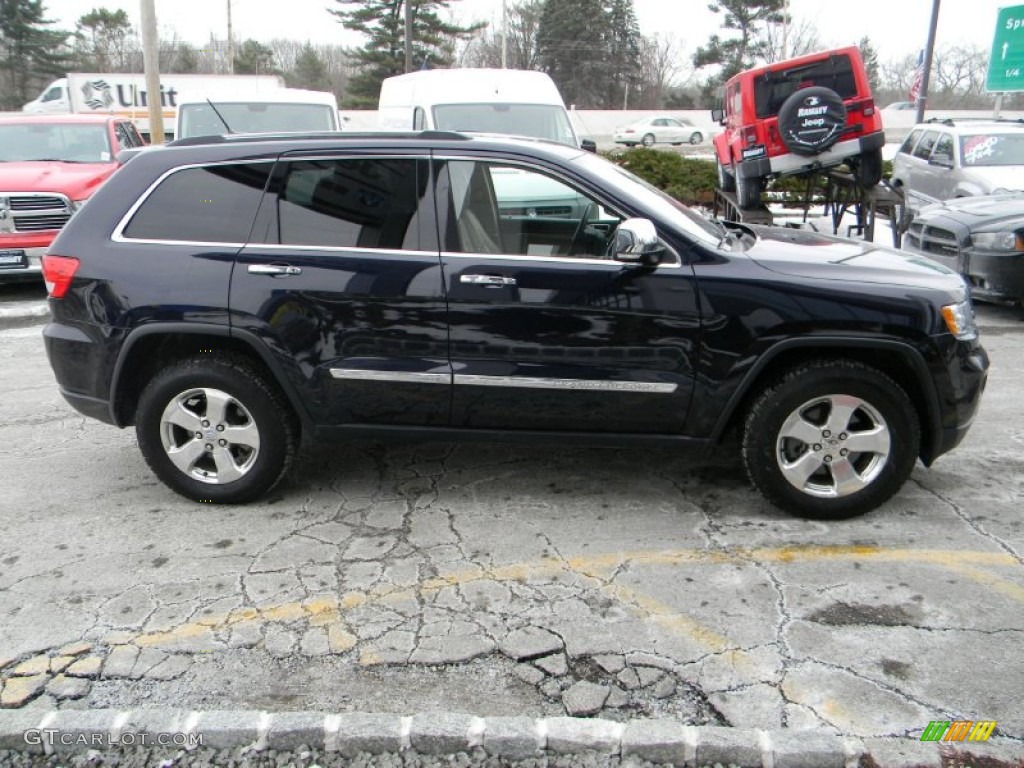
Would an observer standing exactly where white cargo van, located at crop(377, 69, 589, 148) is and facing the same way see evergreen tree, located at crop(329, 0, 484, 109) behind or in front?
behind

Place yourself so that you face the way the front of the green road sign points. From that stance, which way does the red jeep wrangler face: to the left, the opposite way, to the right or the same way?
the opposite way

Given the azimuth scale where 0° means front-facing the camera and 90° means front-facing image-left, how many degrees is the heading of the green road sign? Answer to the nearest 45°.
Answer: approximately 0°

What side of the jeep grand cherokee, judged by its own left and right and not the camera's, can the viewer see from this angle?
right

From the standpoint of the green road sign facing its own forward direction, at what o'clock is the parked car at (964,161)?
The parked car is roughly at 12 o'clock from the green road sign.

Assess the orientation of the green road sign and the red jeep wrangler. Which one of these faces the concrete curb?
the green road sign

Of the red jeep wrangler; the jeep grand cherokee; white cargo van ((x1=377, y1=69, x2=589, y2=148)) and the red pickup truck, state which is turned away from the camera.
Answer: the red jeep wrangler

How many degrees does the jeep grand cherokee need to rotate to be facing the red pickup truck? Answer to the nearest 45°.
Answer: approximately 135° to its left

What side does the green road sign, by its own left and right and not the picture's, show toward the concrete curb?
front

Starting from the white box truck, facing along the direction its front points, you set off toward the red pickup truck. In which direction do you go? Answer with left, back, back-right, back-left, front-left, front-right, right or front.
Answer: left

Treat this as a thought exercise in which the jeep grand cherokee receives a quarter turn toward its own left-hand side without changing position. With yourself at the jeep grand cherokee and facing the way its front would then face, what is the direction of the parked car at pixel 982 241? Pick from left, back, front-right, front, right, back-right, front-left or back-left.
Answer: front-right

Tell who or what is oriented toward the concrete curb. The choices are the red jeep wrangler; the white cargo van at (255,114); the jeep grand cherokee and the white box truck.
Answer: the white cargo van

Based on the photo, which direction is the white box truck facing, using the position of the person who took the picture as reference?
facing to the left of the viewer

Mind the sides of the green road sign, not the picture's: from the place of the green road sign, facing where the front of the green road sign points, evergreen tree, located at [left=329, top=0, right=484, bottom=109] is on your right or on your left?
on your right

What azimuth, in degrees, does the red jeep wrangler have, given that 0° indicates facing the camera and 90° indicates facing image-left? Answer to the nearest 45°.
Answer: approximately 180°

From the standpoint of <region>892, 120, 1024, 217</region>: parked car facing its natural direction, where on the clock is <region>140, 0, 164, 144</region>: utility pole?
The utility pole is roughly at 4 o'clock from the parked car.
